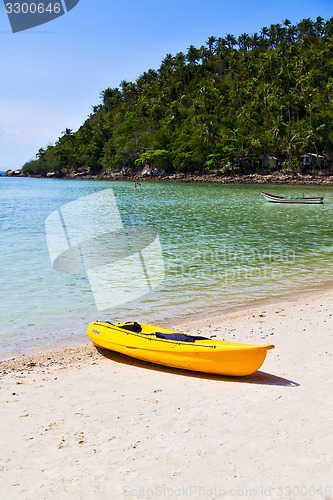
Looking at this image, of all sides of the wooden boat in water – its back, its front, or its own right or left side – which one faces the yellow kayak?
left

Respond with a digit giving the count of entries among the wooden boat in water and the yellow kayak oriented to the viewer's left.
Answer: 1

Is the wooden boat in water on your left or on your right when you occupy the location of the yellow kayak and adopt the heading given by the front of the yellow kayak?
on your left

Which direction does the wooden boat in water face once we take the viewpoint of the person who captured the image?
facing to the left of the viewer
